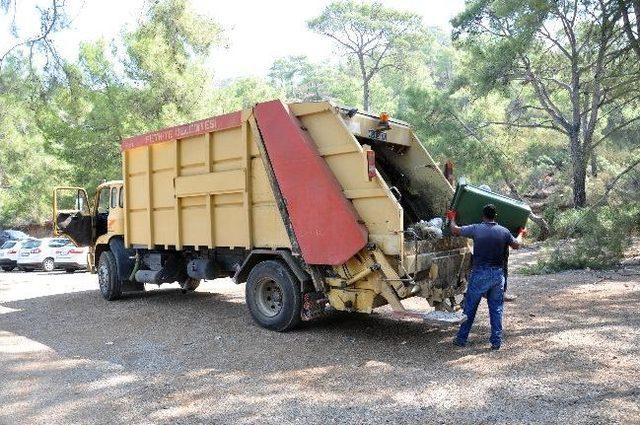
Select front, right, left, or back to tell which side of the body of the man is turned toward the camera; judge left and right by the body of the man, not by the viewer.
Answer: back

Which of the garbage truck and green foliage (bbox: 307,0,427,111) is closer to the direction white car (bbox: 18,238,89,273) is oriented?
the green foliage

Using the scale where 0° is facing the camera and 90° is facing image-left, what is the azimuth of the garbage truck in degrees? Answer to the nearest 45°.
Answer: approximately 135°

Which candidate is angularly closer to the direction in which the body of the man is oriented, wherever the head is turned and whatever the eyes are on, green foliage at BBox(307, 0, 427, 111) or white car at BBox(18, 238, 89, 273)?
the green foliage

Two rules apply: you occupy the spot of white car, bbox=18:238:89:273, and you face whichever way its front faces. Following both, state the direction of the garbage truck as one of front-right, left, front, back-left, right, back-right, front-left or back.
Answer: back-right

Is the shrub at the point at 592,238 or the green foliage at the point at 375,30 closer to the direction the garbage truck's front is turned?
the green foliage
